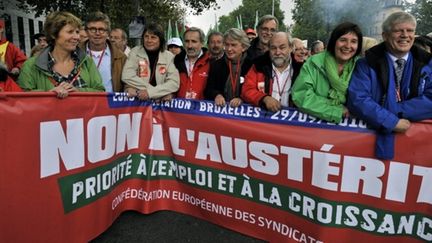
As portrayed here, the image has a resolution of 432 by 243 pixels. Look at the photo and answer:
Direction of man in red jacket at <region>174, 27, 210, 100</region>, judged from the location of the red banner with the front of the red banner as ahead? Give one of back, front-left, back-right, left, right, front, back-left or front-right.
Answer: back

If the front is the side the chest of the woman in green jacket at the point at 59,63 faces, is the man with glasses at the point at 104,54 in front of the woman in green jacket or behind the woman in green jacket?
behind

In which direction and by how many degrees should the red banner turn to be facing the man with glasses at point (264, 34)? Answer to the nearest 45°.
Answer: approximately 180°

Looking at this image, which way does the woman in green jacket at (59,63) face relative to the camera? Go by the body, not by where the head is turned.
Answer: toward the camera

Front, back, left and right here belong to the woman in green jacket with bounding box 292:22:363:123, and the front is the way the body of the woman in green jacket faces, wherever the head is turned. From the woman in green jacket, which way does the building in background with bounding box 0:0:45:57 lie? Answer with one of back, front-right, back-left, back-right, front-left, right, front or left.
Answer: back

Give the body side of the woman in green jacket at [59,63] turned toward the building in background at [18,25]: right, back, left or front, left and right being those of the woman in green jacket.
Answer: back

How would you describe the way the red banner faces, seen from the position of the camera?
facing the viewer

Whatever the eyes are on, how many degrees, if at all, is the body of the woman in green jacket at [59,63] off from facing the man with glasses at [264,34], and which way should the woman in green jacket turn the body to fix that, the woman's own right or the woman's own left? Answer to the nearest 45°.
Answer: approximately 90° to the woman's own left

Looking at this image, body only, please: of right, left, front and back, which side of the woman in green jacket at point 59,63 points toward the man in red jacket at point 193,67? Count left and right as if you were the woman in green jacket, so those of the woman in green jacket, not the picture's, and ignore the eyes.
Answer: left

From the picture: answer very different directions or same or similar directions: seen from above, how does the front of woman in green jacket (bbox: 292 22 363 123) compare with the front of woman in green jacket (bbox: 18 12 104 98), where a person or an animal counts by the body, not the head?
same or similar directions
